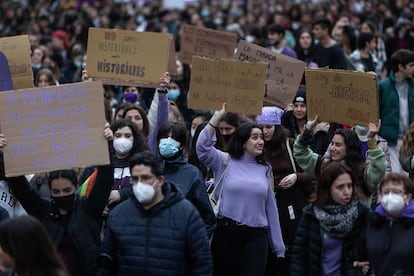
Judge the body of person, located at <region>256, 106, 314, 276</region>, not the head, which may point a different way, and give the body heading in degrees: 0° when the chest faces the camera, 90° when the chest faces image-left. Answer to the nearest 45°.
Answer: approximately 45°

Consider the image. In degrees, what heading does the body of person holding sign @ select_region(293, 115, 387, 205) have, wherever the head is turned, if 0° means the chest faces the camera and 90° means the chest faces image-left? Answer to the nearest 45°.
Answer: approximately 45°
